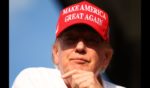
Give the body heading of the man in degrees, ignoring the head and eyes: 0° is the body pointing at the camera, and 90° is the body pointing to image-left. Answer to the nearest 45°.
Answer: approximately 0°
